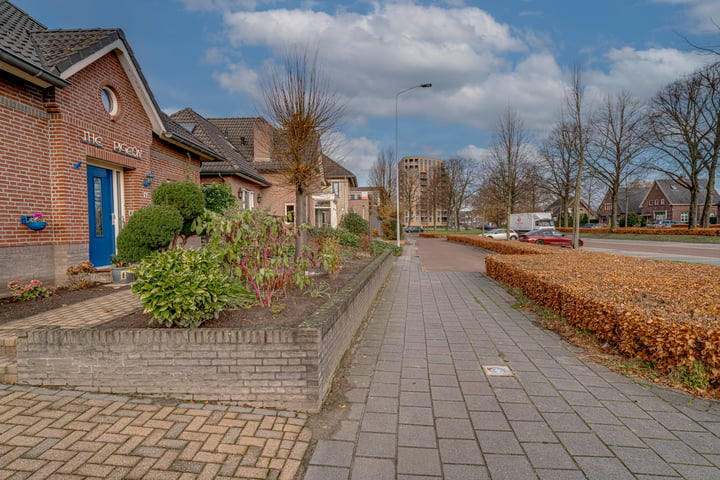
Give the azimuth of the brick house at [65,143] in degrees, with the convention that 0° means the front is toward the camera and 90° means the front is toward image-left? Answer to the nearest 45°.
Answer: approximately 315°

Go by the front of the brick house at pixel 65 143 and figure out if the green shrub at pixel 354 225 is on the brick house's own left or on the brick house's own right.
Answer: on the brick house's own left

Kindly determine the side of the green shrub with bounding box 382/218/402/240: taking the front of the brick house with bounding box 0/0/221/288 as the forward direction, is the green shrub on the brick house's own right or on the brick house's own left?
on the brick house's own left

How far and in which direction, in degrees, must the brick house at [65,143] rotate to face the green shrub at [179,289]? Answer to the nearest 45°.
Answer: approximately 45° to its right

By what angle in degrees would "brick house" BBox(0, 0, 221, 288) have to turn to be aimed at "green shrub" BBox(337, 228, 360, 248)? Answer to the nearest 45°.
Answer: approximately 90° to its left

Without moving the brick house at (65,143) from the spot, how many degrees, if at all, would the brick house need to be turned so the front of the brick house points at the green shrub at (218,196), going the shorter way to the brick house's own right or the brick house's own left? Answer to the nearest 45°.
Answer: approximately 90° to the brick house's own left

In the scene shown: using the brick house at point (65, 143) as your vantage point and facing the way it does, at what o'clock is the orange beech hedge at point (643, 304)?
The orange beech hedge is roughly at 12 o'clock from the brick house.

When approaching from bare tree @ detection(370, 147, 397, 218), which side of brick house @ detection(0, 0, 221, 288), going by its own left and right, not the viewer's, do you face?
left
